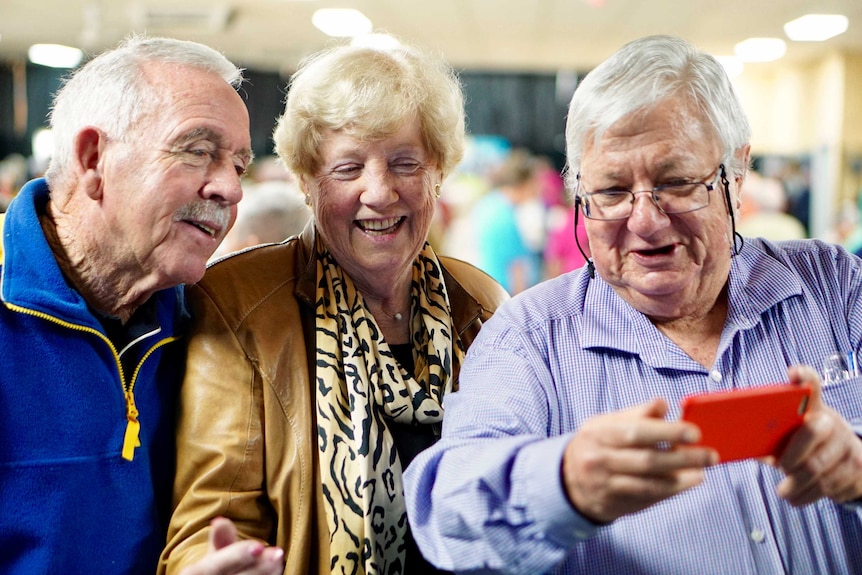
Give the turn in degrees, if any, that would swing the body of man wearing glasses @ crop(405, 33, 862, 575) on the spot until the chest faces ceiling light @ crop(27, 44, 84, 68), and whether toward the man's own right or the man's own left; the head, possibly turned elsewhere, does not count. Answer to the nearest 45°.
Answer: approximately 135° to the man's own right

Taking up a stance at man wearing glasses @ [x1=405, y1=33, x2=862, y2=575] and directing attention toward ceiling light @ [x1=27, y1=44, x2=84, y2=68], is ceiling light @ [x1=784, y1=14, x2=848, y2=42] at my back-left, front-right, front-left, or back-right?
front-right

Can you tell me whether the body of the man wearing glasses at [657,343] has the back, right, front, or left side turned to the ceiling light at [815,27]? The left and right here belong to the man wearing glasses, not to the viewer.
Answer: back

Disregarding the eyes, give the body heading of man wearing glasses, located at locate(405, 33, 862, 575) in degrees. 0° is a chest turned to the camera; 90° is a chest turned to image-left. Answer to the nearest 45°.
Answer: approximately 0°

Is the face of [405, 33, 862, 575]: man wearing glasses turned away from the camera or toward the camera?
toward the camera

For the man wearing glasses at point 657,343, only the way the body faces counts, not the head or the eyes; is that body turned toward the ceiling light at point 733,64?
no
